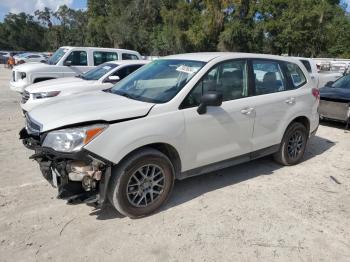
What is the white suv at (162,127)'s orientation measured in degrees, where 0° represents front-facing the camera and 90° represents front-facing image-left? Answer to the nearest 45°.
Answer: approximately 45°

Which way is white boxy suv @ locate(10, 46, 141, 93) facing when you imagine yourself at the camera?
facing the viewer and to the left of the viewer

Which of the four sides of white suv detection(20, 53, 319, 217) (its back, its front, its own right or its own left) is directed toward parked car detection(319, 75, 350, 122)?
back

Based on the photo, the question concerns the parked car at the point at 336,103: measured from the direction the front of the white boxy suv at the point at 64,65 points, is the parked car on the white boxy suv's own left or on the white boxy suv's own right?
on the white boxy suv's own left

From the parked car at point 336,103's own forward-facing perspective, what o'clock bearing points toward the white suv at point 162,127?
The white suv is roughly at 11 o'clock from the parked car.

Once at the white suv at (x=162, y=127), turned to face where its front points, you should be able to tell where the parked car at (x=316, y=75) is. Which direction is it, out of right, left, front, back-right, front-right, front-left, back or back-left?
back

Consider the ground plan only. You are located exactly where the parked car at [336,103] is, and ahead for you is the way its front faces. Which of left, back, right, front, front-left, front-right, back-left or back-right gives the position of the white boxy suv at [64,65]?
front-right

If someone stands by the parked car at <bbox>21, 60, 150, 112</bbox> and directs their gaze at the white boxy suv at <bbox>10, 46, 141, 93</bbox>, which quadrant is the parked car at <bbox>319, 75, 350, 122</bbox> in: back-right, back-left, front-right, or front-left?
back-right

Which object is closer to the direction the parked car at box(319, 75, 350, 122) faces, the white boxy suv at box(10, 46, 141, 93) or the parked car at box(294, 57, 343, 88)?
the white boxy suv
